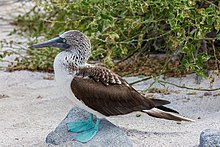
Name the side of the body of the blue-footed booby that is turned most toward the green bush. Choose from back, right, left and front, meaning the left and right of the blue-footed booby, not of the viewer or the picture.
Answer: right

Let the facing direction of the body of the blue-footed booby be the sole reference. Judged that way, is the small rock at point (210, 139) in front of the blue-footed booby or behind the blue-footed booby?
behind

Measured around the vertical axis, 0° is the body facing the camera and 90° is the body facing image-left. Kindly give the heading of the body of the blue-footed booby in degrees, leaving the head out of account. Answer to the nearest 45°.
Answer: approximately 90°
